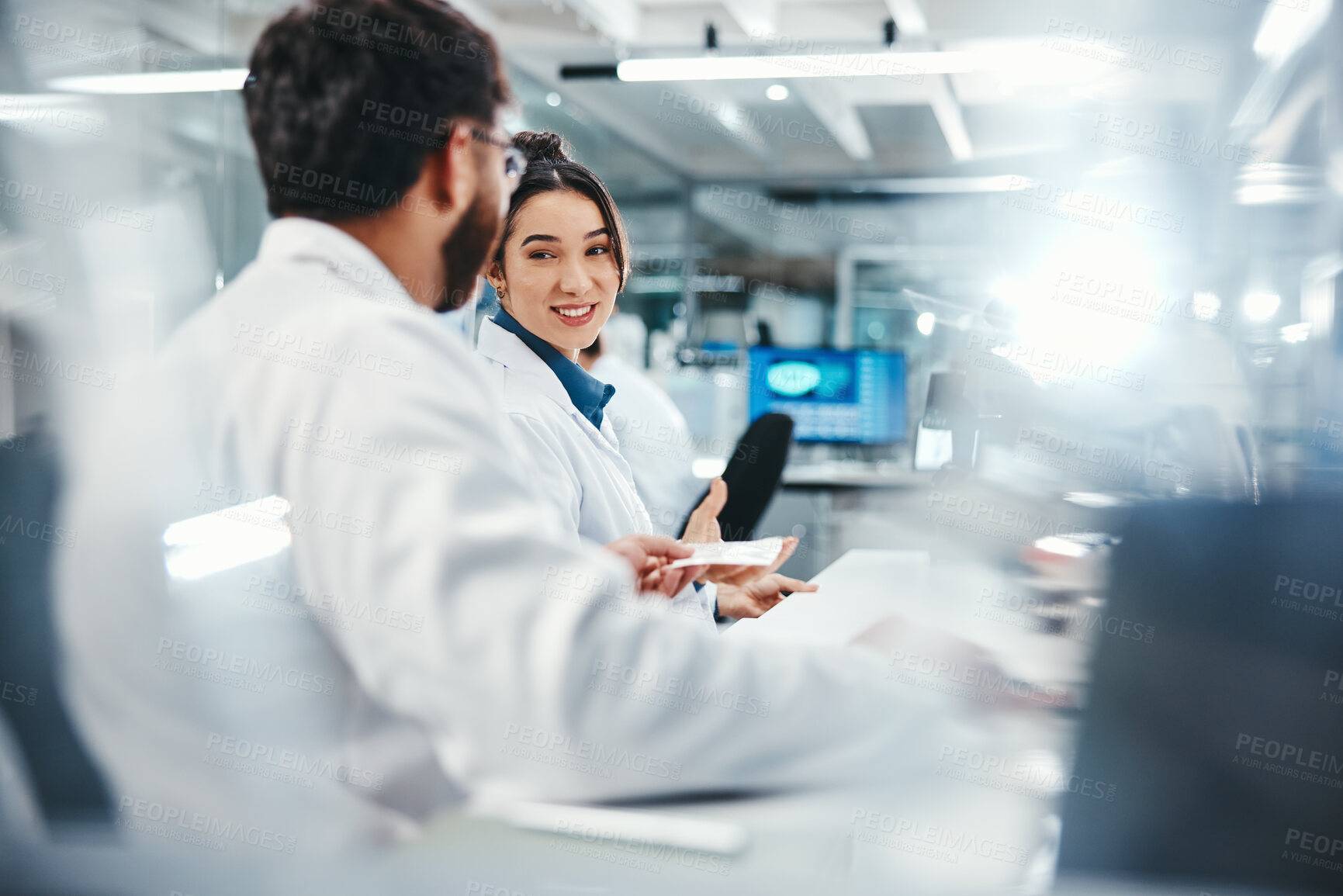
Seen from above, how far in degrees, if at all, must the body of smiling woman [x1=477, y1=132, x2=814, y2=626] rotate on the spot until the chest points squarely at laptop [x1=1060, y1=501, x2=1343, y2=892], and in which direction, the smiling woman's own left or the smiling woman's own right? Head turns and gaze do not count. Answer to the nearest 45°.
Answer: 0° — they already face it

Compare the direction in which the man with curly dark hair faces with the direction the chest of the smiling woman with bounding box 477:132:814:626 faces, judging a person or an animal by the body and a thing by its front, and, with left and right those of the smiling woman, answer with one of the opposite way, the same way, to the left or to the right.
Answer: to the left

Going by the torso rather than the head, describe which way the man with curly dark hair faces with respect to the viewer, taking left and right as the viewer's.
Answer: facing away from the viewer and to the right of the viewer

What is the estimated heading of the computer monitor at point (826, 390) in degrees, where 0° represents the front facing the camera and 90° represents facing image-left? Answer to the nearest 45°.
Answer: approximately 0°

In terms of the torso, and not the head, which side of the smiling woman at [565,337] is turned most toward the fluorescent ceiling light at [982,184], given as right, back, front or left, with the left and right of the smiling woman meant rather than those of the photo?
left

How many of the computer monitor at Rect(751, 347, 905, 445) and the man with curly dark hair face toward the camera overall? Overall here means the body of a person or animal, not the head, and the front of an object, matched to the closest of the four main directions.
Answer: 1
